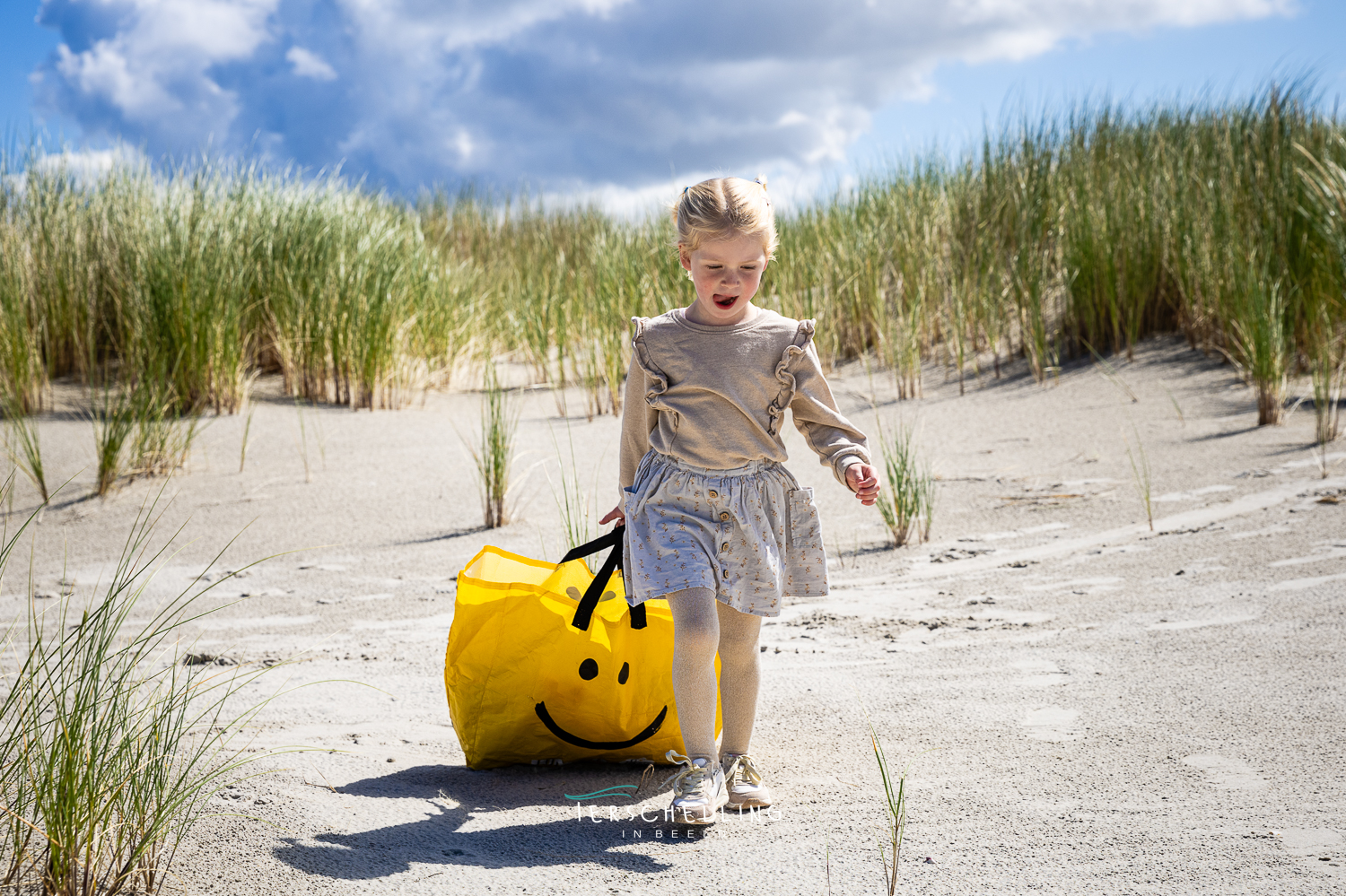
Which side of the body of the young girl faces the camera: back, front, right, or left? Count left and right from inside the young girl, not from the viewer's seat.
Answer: front

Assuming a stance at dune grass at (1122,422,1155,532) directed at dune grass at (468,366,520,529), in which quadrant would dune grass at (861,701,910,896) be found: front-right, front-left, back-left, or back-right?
front-left

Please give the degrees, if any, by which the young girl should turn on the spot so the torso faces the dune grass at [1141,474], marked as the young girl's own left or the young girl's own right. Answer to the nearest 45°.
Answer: approximately 135° to the young girl's own left

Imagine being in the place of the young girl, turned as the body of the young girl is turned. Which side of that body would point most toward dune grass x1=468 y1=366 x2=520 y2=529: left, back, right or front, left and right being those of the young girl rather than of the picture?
back
